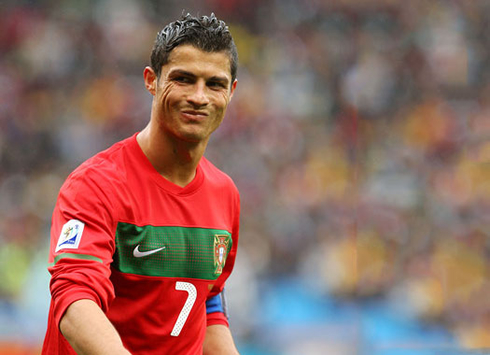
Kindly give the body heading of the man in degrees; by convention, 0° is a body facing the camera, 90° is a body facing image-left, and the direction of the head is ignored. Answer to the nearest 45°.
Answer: approximately 315°
